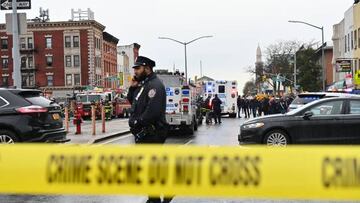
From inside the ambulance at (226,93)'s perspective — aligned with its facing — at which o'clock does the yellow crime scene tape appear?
The yellow crime scene tape is roughly at 6 o'clock from the ambulance.

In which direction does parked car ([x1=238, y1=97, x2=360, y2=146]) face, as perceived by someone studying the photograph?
facing to the left of the viewer

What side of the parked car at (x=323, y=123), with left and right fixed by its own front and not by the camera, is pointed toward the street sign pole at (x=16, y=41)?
front

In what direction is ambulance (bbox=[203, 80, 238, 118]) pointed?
away from the camera

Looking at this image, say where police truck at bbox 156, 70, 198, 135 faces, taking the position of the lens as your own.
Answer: facing away from the viewer

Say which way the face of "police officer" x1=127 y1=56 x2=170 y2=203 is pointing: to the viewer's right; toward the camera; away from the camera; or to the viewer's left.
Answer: to the viewer's left

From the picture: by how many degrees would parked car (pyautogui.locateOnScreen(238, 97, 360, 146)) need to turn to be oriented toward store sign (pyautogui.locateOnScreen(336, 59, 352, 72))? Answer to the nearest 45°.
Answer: approximately 90° to its right
